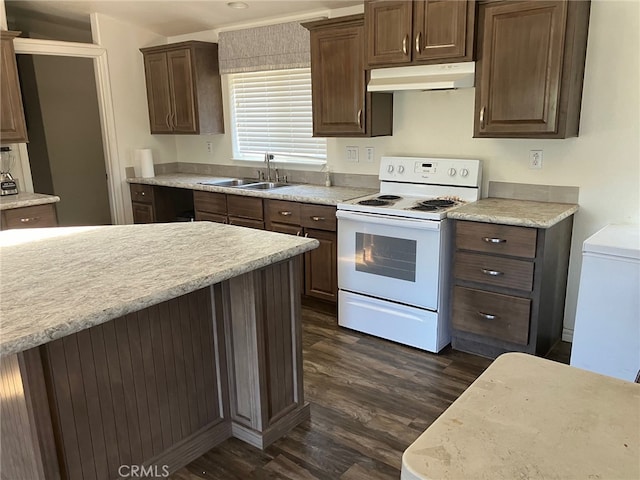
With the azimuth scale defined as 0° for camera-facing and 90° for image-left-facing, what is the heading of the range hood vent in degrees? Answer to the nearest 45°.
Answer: approximately 45°

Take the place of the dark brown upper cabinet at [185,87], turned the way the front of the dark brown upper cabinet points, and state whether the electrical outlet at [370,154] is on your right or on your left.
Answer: on your left

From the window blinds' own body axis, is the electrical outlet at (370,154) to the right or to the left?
on its left

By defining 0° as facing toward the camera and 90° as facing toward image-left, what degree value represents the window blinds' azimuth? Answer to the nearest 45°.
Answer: approximately 45°

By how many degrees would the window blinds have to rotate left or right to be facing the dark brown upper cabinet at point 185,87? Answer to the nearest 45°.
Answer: approximately 45° to its right
